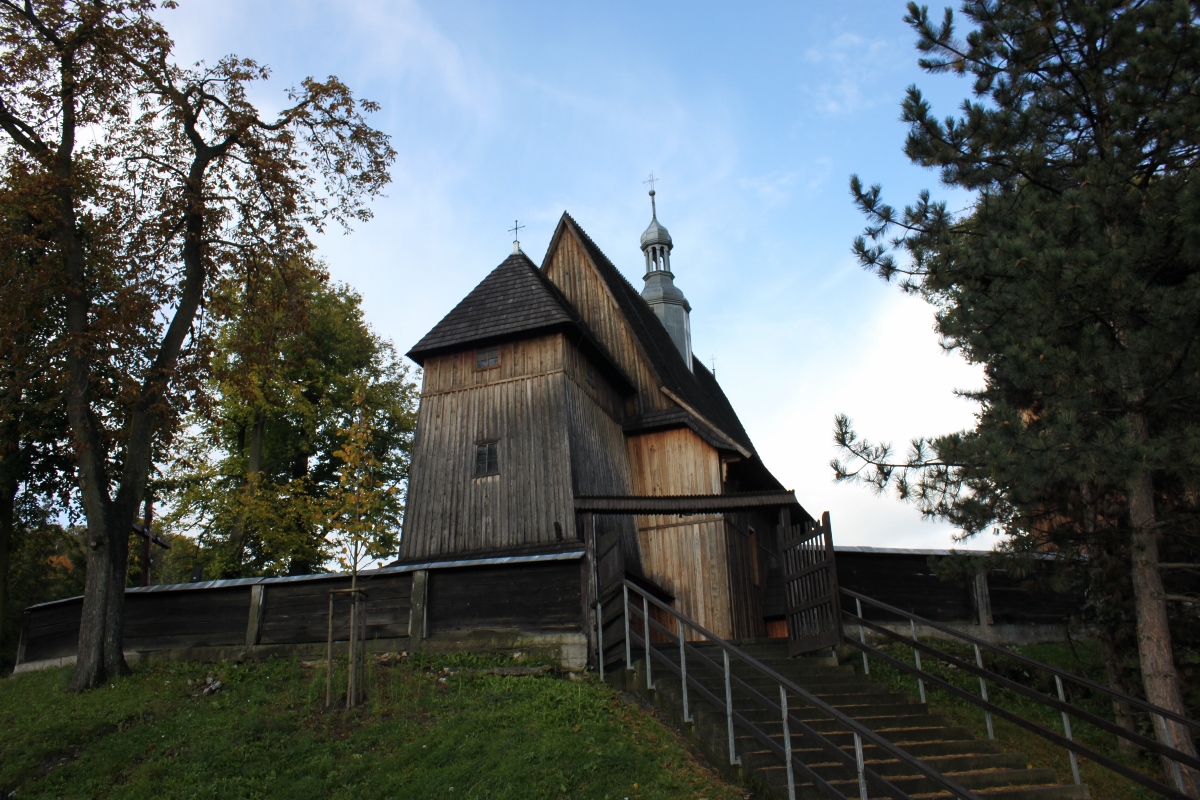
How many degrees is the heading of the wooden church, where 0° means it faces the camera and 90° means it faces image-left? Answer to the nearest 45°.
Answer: approximately 45°

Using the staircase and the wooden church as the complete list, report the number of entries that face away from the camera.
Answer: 0

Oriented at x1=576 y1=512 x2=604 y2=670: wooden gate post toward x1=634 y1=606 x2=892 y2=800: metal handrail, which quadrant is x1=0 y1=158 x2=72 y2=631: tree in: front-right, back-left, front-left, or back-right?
back-right

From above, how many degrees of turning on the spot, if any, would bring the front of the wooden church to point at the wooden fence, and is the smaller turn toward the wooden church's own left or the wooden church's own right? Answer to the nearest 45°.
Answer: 0° — it already faces it

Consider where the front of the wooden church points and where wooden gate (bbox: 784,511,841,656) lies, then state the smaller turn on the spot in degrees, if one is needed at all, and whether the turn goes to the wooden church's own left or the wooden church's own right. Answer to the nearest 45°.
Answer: approximately 90° to the wooden church's own left

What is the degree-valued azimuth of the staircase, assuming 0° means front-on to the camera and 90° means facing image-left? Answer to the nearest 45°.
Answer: approximately 315°

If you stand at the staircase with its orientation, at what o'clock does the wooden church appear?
The wooden church is roughly at 6 o'clock from the staircase.

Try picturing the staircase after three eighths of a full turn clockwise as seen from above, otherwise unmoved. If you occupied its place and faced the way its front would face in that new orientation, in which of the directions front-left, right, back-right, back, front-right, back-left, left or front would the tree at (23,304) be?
front

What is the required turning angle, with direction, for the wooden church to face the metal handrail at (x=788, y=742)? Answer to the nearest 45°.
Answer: approximately 45° to its left

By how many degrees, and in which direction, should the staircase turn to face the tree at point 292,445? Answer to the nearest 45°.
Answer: approximately 180°
